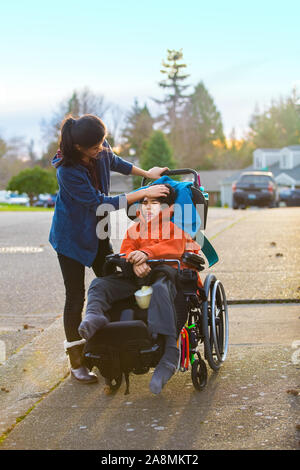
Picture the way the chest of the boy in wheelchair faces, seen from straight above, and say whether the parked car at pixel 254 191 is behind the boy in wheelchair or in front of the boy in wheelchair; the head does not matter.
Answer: behind

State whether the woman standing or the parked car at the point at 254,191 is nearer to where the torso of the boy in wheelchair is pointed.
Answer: the woman standing

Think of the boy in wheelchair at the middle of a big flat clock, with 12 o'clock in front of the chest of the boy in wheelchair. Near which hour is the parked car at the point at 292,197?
The parked car is roughly at 5 o'clock from the boy in wheelchair.

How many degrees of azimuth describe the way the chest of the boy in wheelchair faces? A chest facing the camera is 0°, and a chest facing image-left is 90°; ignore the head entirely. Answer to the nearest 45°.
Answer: approximately 45°

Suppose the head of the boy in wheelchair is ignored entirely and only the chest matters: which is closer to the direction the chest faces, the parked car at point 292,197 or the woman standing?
the woman standing

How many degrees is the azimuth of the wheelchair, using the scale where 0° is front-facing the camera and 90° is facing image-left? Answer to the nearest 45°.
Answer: approximately 45°

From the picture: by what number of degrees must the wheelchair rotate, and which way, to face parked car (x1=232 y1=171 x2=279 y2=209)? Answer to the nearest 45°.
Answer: approximately 135° to its right
